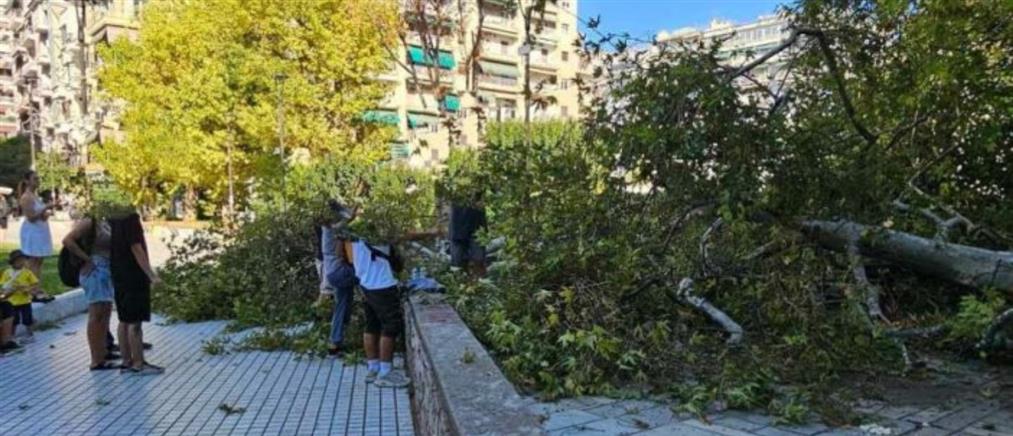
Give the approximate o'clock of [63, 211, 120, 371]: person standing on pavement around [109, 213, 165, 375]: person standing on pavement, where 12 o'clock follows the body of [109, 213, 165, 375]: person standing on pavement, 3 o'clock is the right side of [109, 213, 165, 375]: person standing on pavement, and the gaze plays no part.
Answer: [63, 211, 120, 371]: person standing on pavement is roughly at 8 o'clock from [109, 213, 165, 375]: person standing on pavement.

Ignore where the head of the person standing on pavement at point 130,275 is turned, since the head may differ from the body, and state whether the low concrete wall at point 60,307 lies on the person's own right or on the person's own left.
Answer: on the person's own left

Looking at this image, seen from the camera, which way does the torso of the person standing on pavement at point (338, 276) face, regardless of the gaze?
to the viewer's right

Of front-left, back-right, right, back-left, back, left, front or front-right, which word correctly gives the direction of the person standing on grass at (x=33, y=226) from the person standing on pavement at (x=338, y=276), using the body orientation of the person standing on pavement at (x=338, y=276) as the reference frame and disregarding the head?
back-left

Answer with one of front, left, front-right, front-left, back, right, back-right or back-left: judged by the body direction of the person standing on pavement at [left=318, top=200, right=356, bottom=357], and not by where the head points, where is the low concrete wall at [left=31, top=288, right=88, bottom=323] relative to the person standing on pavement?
back-left

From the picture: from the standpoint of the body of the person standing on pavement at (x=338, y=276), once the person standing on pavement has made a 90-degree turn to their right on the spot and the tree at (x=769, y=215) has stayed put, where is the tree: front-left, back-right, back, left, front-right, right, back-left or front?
front-left

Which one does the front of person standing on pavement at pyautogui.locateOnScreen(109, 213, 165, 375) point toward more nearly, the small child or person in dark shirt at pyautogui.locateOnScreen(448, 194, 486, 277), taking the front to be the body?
the person in dark shirt

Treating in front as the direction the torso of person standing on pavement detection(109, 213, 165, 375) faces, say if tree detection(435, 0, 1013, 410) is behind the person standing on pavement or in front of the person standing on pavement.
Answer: in front
